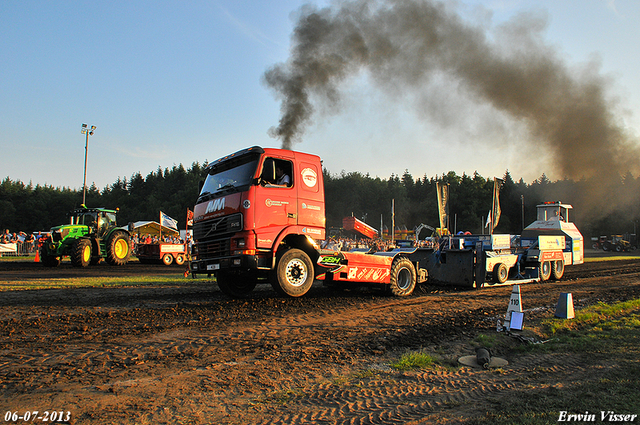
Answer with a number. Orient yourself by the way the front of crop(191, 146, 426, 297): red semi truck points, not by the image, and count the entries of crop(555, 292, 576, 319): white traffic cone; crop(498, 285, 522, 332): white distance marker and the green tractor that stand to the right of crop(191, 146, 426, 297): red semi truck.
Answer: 1

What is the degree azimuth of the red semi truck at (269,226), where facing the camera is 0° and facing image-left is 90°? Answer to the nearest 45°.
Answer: approximately 45°

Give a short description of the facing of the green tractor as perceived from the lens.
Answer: facing the viewer and to the left of the viewer

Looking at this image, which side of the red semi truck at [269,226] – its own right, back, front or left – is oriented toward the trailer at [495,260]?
back

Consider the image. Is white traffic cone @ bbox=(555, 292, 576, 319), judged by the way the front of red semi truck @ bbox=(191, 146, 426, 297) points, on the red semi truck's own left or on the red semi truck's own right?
on the red semi truck's own left

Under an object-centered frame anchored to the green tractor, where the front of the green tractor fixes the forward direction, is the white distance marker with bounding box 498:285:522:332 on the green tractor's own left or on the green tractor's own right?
on the green tractor's own left

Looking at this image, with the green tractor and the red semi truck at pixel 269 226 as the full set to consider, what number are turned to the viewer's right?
0
